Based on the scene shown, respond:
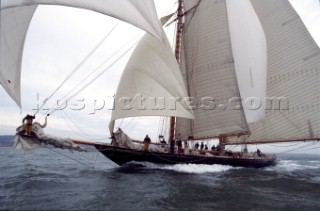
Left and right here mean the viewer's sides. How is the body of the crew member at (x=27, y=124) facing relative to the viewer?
facing to the right of the viewer
